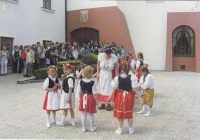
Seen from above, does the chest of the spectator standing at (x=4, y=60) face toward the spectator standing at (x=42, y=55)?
no

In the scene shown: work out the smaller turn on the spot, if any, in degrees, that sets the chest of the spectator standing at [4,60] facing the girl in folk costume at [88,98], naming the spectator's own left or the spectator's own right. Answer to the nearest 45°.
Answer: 0° — they already face them

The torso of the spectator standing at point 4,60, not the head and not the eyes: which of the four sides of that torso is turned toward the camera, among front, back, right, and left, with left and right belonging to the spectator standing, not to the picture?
front
